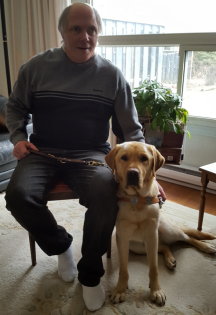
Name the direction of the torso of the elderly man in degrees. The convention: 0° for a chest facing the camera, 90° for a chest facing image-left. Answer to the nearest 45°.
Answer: approximately 0°

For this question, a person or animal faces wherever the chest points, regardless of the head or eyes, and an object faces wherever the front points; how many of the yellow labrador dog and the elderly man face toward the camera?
2

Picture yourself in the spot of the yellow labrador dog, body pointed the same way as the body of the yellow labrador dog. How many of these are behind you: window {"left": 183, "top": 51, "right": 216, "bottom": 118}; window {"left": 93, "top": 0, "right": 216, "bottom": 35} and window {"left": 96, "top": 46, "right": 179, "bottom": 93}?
3

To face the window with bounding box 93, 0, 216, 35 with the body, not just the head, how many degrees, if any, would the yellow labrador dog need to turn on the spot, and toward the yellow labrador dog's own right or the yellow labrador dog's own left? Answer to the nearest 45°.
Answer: approximately 180°

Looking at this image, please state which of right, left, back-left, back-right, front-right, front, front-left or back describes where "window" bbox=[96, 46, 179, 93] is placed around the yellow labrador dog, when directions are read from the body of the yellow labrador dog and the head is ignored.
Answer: back

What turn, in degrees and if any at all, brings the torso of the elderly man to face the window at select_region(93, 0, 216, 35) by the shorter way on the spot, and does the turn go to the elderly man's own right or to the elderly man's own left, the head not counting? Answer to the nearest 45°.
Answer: approximately 135° to the elderly man's own left

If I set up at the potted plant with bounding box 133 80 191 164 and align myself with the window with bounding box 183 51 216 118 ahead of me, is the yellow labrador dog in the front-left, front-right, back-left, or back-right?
back-right
